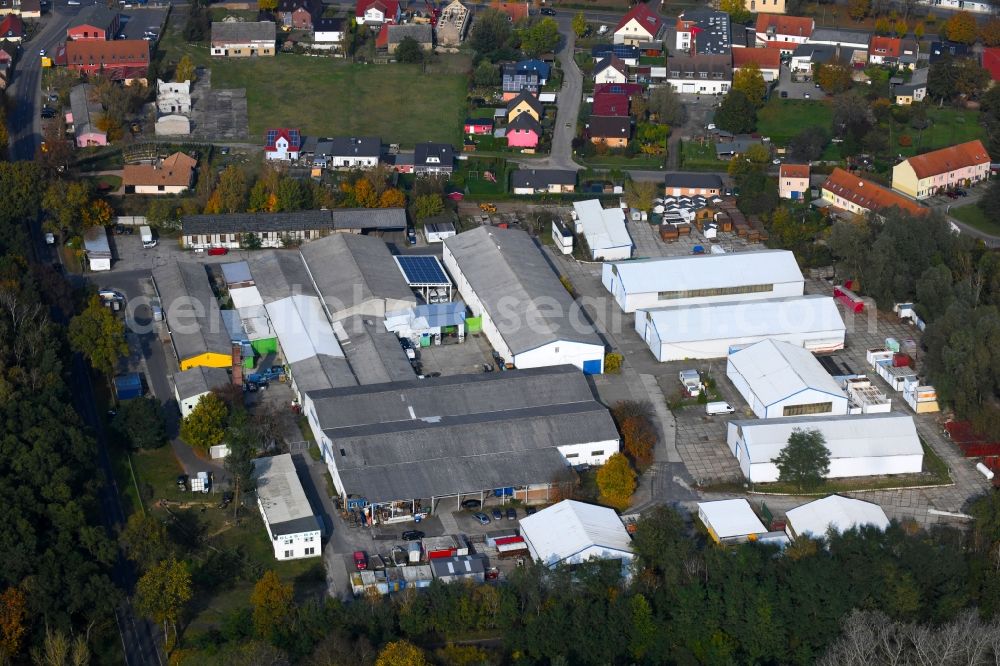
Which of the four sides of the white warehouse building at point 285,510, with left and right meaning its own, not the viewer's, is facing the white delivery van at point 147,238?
back

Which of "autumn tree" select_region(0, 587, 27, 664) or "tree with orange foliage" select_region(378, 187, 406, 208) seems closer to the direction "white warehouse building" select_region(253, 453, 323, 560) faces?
the autumn tree

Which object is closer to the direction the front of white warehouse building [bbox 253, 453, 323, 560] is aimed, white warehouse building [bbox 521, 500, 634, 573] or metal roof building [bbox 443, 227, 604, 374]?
the white warehouse building

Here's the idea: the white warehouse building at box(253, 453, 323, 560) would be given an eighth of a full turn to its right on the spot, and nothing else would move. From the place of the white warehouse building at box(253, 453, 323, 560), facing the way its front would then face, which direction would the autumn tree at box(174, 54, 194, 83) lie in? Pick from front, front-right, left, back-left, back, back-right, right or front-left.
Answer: back-right

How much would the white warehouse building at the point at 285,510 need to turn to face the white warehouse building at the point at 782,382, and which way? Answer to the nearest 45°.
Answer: approximately 90° to its left

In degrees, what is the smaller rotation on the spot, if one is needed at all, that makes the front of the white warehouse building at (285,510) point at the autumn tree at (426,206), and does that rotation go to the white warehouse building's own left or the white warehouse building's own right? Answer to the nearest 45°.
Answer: approximately 180°

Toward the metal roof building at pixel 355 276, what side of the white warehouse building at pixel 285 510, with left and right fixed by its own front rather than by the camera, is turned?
back

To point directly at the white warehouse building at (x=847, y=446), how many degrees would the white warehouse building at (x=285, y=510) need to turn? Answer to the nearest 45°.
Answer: approximately 90° to its left

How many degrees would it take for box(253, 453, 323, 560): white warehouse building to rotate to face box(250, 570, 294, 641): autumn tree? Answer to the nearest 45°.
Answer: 0° — it already faces it

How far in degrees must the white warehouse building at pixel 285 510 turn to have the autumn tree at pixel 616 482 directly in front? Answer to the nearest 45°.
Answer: approximately 90° to its left

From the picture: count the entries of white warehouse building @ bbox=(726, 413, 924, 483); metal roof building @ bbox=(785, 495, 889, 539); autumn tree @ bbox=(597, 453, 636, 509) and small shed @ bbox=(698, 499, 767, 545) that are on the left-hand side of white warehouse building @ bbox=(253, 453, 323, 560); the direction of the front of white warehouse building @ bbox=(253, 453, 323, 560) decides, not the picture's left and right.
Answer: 4

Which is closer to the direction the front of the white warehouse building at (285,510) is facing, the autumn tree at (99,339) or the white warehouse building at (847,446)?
the white warehouse building

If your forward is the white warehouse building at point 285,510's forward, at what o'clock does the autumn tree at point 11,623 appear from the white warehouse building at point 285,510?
The autumn tree is roughly at 2 o'clock from the white warehouse building.

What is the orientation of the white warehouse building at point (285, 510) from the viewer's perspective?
toward the camera

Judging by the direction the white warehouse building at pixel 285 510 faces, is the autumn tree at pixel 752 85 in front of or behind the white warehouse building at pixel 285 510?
behind

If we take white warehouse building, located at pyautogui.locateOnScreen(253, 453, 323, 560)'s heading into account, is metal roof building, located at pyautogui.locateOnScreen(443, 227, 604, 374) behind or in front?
behind
